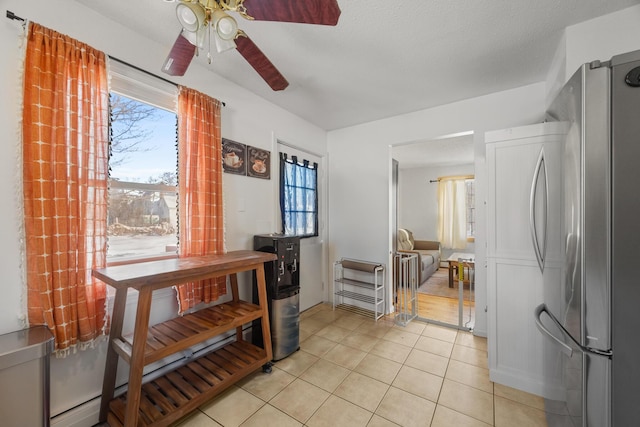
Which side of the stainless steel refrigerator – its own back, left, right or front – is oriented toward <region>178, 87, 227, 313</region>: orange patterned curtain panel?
front

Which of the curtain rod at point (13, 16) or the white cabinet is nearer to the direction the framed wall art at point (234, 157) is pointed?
the white cabinet

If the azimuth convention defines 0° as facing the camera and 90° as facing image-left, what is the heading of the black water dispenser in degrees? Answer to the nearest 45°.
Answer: approximately 315°

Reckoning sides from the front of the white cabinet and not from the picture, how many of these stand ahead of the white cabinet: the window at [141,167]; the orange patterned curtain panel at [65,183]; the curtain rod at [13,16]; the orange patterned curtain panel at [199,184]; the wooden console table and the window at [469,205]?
5

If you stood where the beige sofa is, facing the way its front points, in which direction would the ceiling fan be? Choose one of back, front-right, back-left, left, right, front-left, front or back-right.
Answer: front-right

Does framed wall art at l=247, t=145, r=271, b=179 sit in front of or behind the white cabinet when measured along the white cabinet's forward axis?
in front

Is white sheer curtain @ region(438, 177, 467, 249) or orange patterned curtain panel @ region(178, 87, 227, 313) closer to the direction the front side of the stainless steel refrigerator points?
the orange patterned curtain panel

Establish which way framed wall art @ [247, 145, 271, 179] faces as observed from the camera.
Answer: facing the viewer and to the right of the viewer

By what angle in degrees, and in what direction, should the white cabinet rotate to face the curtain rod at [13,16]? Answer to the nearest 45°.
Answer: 0° — it already faces it

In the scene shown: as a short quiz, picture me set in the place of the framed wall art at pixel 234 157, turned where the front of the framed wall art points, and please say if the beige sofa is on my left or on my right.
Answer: on my left

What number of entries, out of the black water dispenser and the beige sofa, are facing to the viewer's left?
0

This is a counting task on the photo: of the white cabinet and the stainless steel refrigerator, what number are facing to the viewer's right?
0

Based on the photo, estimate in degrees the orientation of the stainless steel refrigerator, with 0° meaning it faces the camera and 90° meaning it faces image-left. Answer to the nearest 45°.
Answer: approximately 45°

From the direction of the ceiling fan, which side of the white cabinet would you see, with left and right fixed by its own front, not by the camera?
front
